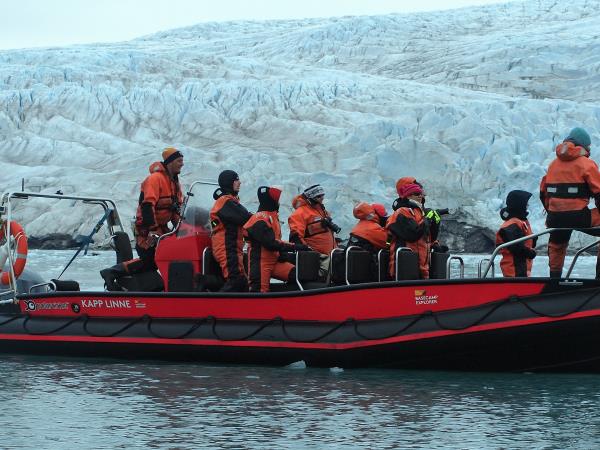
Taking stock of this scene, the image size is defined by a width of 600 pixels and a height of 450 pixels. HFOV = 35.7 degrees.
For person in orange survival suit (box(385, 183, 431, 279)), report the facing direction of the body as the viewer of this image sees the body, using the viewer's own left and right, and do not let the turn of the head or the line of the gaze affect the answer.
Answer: facing to the right of the viewer

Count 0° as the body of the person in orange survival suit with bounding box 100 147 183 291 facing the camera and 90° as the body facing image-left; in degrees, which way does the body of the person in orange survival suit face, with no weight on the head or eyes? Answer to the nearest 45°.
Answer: approximately 270°

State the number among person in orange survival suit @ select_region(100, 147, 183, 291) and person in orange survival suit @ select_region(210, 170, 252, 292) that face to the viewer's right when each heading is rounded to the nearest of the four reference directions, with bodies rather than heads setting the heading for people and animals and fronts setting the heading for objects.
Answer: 2

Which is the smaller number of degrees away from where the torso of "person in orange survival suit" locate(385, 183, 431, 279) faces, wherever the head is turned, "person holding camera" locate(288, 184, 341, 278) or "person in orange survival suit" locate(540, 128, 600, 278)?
the person in orange survival suit

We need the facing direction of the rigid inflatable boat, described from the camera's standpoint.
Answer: facing to the right of the viewer

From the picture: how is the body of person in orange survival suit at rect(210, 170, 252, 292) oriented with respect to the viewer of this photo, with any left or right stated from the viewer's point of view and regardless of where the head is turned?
facing to the right of the viewer

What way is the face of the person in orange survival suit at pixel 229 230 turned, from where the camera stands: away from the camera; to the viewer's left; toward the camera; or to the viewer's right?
to the viewer's right

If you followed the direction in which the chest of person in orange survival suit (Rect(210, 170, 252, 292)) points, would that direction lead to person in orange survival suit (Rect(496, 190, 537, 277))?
yes

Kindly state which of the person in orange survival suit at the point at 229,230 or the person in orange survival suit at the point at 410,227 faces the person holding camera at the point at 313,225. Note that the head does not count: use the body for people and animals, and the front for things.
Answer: the person in orange survival suit at the point at 229,230

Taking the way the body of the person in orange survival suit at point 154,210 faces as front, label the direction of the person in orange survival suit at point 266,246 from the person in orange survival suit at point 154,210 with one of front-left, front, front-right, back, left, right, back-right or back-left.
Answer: front-right

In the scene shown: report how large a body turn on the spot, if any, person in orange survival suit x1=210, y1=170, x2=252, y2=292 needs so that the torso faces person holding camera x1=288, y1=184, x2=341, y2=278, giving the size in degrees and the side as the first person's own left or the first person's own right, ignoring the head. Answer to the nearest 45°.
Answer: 0° — they already face them

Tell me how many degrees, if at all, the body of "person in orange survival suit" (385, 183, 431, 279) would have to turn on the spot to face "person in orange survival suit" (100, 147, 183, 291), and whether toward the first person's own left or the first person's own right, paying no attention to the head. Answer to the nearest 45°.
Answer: approximately 180°
